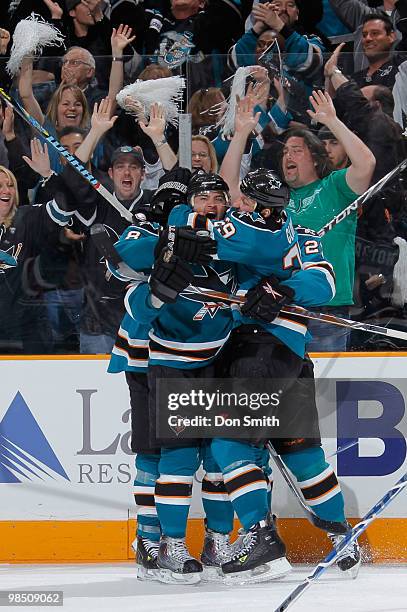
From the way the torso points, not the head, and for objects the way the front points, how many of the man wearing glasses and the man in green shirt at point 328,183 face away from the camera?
0

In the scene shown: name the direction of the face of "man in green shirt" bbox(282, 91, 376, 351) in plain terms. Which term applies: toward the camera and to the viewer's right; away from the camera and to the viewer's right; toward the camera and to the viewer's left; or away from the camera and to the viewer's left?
toward the camera and to the viewer's left

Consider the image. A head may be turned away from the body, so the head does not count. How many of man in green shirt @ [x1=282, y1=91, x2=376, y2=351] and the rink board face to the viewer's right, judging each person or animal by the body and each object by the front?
0

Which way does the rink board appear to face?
toward the camera

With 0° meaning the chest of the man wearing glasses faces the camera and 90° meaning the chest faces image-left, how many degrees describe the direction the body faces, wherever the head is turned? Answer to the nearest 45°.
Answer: approximately 45°

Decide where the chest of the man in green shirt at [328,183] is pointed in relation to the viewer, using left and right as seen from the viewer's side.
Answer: facing the viewer and to the left of the viewer

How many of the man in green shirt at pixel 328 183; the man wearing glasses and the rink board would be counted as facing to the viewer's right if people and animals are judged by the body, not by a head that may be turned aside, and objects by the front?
0
